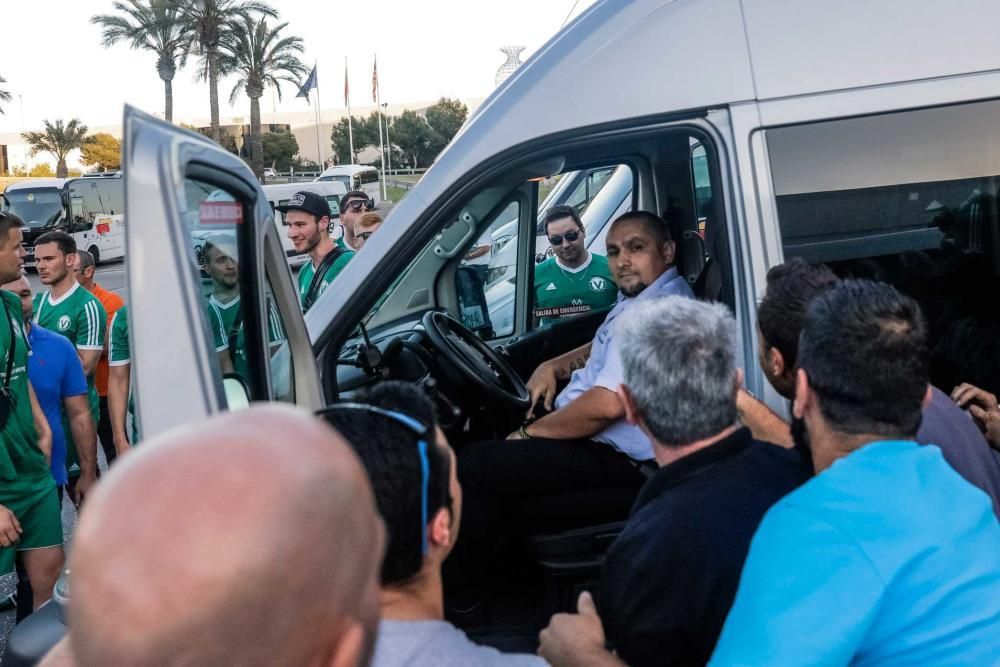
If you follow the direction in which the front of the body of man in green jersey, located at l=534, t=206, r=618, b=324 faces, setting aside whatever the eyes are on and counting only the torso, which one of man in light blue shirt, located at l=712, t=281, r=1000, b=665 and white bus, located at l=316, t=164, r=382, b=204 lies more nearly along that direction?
the man in light blue shirt

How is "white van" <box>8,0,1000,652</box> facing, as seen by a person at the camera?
facing to the left of the viewer

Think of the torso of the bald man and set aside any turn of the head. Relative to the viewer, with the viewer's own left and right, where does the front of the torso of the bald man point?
facing away from the viewer and to the right of the viewer

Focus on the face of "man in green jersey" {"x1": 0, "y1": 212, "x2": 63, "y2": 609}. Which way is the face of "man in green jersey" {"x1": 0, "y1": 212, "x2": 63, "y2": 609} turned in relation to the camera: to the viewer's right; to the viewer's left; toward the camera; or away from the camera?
to the viewer's right

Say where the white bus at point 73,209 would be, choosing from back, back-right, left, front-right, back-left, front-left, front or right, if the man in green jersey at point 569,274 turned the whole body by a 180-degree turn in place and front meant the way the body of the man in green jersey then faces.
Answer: front-left

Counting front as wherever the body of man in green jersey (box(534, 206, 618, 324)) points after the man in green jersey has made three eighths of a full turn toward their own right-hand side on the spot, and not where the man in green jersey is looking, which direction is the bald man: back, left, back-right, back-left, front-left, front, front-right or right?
back-left

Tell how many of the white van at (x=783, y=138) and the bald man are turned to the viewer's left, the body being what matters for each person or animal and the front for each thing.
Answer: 1

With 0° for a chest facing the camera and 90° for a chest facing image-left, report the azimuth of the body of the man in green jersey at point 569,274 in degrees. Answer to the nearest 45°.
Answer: approximately 0°

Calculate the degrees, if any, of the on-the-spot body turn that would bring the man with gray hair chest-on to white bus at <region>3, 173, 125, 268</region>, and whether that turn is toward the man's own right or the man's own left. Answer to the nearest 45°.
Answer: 0° — they already face it

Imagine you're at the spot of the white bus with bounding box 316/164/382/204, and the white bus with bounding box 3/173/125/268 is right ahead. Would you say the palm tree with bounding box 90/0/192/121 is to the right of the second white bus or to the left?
right

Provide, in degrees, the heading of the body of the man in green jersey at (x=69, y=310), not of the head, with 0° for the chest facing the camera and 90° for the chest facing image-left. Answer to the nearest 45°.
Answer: approximately 45°

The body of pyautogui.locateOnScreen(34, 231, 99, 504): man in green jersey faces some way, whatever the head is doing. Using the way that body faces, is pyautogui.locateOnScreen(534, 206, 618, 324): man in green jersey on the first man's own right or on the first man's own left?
on the first man's own left

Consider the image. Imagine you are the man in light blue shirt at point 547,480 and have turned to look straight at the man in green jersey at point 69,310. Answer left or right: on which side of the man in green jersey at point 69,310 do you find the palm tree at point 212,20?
right

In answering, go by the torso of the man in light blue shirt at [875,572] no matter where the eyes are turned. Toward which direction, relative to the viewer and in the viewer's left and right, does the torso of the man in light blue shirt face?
facing away from the viewer and to the left of the viewer

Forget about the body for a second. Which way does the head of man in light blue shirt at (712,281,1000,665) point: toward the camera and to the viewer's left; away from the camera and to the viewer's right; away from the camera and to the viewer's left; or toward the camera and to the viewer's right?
away from the camera and to the viewer's left
